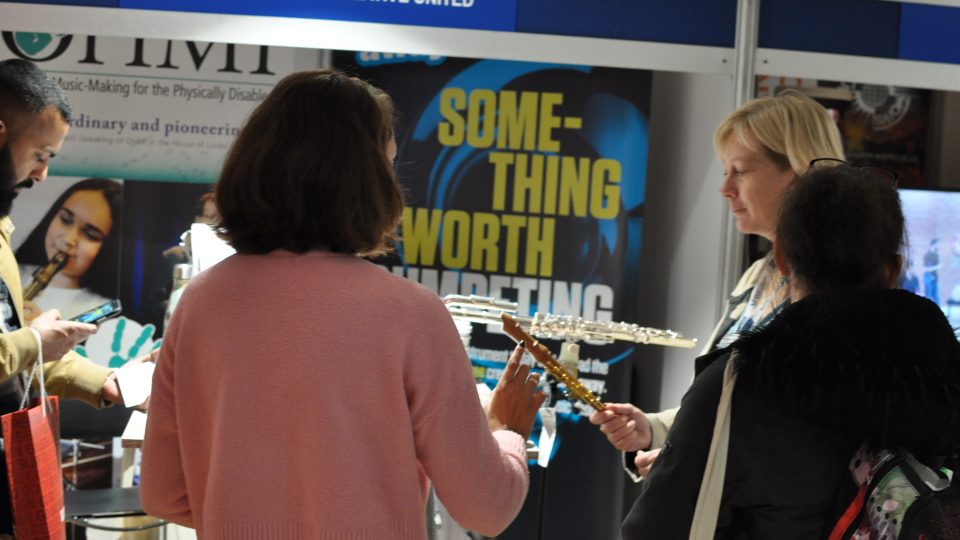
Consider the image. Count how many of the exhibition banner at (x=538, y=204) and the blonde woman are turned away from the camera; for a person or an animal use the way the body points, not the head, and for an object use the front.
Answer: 0

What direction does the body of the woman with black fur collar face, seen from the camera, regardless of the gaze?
away from the camera

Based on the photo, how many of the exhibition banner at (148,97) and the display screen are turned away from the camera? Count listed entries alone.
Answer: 0

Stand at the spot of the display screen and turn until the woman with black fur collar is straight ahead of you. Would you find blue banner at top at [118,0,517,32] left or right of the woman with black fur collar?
right

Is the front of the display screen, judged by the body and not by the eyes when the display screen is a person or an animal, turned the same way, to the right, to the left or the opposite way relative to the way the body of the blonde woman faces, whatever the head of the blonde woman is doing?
to the left

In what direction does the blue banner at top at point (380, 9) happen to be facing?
toward the camera

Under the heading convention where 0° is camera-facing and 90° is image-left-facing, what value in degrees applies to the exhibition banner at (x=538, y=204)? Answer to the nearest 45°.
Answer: approximately 0°

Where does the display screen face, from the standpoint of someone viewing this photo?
facing the viewer

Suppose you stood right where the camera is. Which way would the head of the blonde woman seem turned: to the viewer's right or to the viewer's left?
to the viewer's left

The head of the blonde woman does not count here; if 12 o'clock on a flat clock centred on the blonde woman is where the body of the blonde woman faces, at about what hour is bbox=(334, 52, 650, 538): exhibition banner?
The exhibition banner is roughly at 2 o'clock from the blonde woman.

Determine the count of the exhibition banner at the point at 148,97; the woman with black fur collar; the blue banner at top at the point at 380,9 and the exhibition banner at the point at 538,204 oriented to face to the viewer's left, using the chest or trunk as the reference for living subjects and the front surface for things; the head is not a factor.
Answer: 0

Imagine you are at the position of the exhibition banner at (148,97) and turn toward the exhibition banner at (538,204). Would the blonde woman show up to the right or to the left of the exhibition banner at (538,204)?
right

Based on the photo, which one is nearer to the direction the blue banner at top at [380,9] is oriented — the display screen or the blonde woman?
the blonde woman

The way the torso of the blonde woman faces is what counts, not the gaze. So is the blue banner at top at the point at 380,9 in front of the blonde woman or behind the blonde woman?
in front

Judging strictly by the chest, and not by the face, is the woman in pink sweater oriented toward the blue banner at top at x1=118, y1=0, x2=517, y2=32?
yes

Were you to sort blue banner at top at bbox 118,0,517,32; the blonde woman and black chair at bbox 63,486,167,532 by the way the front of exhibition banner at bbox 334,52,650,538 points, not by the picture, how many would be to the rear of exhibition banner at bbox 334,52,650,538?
0

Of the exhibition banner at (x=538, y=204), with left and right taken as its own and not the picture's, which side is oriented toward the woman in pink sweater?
front

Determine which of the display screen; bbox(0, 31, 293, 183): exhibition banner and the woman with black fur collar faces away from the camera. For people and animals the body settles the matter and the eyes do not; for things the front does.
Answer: the woman with black fur collar
